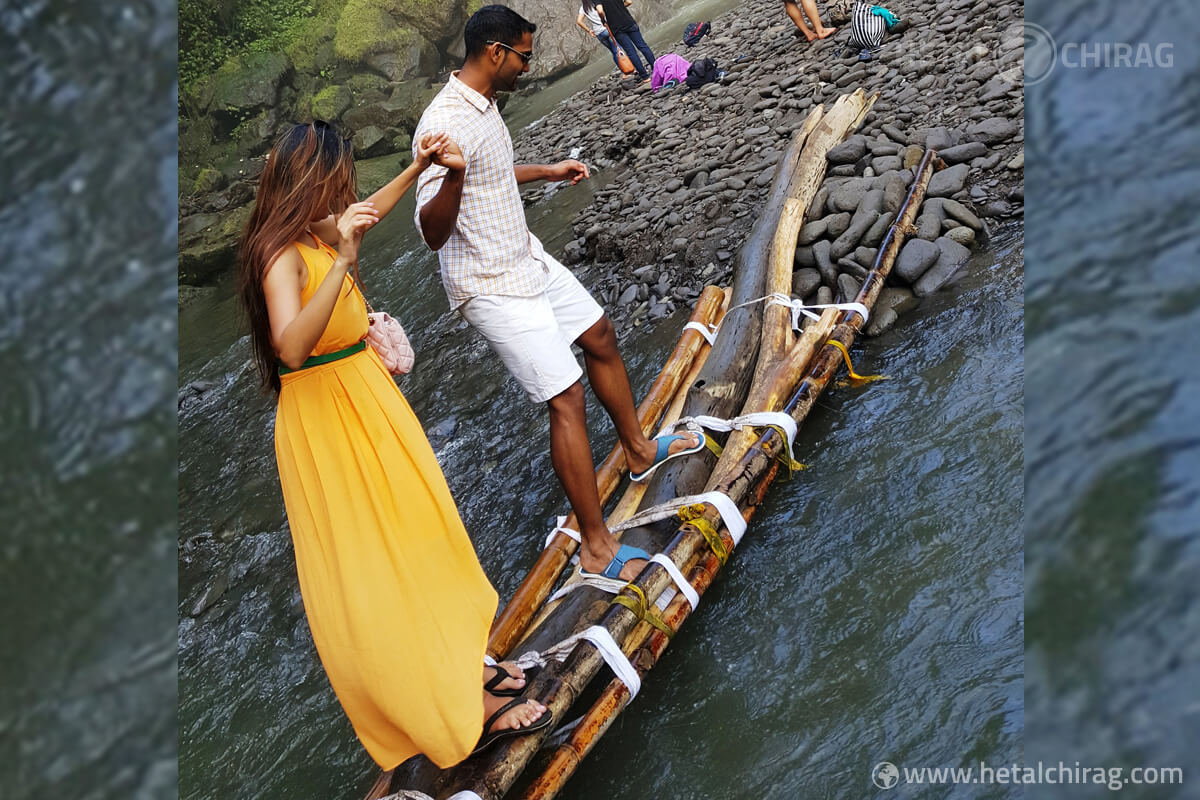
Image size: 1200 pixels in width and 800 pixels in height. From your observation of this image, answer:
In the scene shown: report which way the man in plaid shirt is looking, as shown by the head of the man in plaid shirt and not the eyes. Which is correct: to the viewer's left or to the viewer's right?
to the viewer's right

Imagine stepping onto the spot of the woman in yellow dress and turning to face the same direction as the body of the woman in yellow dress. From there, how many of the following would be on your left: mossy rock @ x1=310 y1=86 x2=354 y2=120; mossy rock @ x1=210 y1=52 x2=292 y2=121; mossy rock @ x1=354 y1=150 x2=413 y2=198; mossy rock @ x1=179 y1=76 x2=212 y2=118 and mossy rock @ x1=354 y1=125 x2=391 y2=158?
5

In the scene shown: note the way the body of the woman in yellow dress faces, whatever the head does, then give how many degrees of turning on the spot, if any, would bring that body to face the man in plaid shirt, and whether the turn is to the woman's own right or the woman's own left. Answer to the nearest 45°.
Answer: approximately 45° to the woman's own left

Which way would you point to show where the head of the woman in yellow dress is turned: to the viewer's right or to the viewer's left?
to the viewer's right

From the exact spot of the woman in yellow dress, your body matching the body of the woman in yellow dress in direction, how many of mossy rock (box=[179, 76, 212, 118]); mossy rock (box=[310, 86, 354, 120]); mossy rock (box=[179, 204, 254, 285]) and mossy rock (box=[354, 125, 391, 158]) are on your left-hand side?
4

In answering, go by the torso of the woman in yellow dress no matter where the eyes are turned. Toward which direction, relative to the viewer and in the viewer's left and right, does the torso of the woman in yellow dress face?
facing to the right of the viewer
